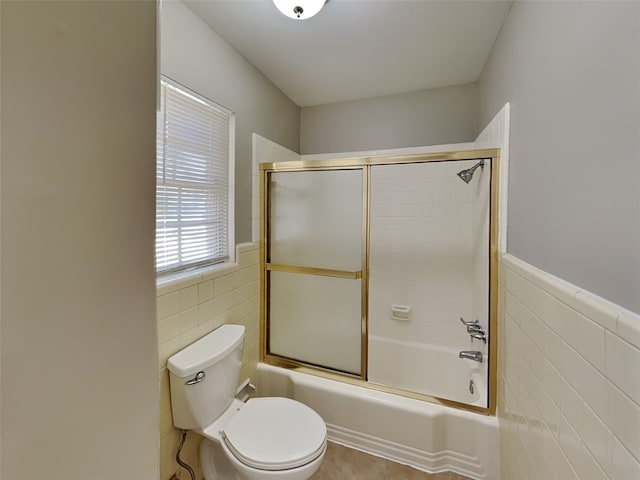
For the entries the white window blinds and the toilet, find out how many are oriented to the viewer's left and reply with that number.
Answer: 0

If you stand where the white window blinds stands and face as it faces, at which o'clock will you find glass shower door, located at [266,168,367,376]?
The glass shower door is roughly at 10 o'clock from the white window blinds.

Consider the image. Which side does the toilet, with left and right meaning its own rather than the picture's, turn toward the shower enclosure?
left

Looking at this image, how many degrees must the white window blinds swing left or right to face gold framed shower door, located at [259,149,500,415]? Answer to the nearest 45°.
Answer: approximately 45° to its left
